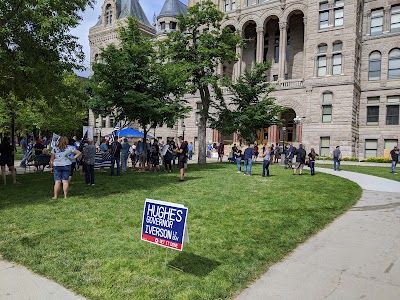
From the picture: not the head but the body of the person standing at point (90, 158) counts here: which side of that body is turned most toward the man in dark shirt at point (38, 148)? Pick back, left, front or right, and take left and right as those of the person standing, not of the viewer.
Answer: front

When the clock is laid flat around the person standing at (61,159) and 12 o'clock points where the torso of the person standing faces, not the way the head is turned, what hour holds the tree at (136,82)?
The tree is roughly at 1 o'clock from the person standing.

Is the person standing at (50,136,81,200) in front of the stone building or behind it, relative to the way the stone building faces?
in front

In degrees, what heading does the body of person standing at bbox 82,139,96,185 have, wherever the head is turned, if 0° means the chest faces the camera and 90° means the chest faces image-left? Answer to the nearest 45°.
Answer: approximately 180°

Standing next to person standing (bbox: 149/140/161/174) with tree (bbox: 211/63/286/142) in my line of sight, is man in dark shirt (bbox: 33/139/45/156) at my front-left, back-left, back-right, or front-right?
back-left

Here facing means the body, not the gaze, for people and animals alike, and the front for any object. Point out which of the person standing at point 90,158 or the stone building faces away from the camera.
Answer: the person standing

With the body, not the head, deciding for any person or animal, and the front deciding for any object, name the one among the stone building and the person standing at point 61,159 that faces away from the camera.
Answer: the person standing

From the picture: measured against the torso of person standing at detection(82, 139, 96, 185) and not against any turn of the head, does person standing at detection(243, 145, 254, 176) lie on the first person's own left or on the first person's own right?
on the first person's own right

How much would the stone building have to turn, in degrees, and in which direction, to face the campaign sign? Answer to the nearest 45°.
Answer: approximately 45° to its left

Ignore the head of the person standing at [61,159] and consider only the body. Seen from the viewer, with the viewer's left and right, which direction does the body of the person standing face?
facing away from the viewer

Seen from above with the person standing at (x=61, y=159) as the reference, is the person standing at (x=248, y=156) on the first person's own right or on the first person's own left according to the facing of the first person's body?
on the first person's own right

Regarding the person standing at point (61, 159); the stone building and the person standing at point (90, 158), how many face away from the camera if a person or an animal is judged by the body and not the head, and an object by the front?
2
